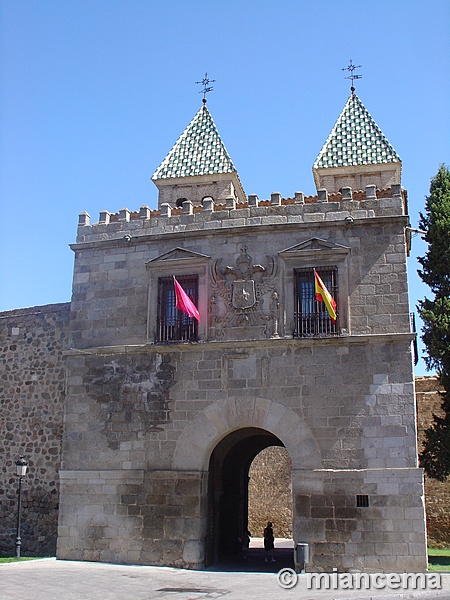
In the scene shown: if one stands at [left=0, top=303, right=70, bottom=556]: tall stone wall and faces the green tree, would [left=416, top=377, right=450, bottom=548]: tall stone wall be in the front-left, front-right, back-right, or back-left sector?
front-left

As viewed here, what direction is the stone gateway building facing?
toward the camera

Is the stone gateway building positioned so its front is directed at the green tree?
no

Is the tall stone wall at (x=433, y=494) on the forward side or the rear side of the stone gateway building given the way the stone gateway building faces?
on the rear side

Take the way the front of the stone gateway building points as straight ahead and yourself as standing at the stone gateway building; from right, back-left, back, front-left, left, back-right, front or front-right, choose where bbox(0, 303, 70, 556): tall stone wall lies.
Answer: back-right

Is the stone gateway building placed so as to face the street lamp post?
no
